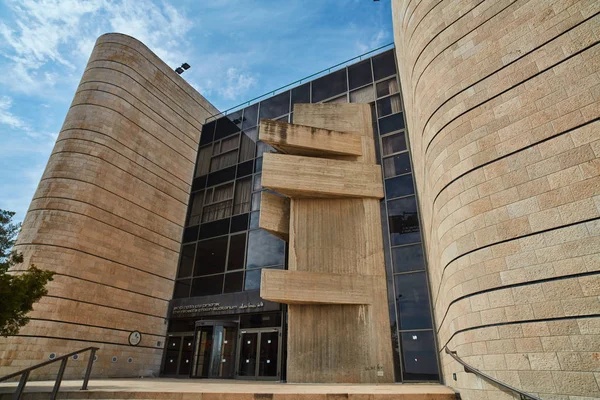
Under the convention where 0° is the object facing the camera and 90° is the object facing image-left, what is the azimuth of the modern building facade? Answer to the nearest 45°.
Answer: approximately 45°
